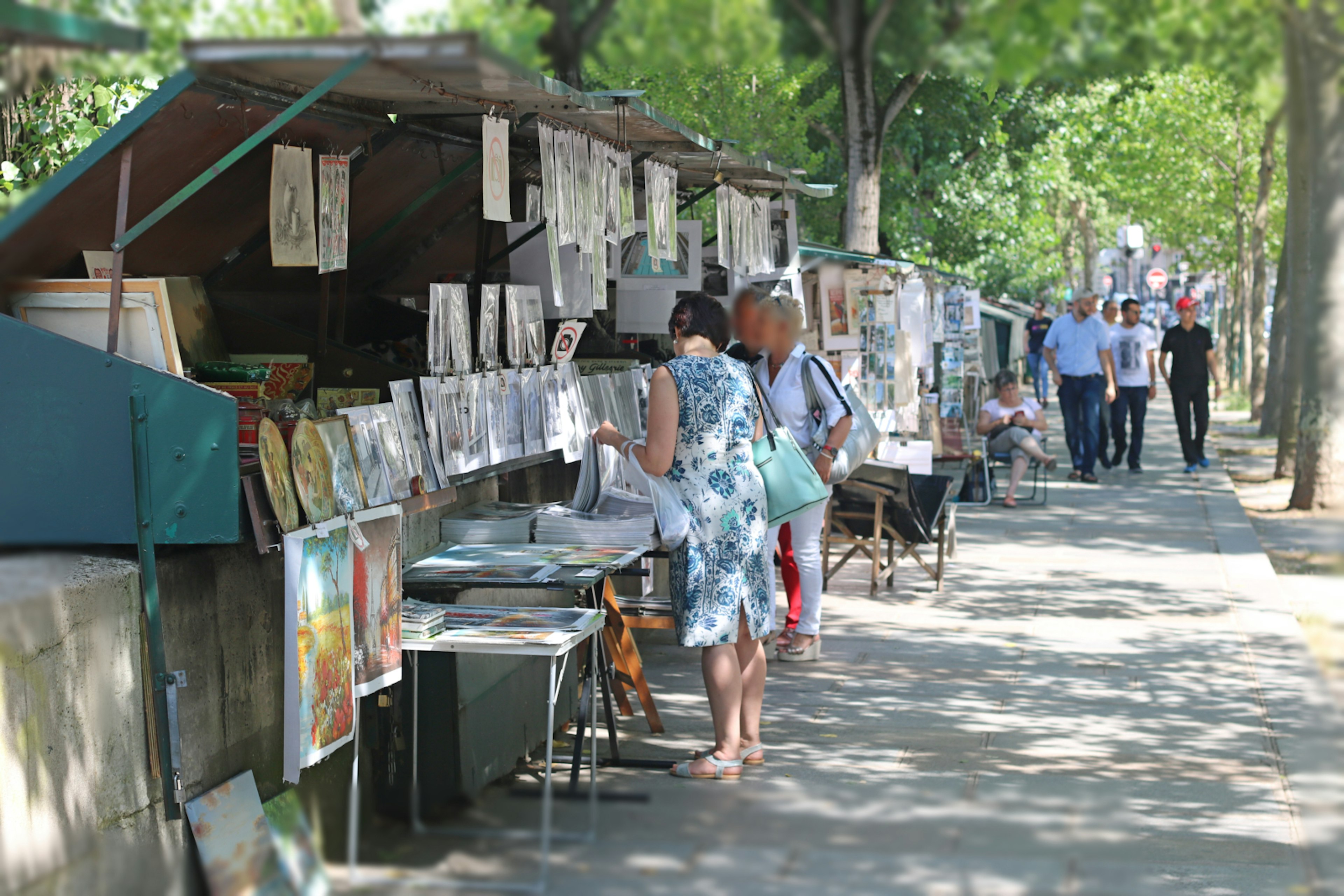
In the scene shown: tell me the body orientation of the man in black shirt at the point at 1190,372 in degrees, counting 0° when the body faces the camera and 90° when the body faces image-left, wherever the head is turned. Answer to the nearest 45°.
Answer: approximately 0°

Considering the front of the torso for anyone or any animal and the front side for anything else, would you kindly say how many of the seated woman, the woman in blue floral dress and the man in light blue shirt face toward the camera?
2

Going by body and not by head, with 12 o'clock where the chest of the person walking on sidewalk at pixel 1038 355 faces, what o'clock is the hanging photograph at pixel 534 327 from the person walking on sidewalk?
The hanging photograph is roughly at 12 o'clock from the person walking on sidewalk.

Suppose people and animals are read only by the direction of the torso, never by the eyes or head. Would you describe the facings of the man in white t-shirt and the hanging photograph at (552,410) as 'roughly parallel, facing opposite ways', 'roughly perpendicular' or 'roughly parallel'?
roughly perpendicular

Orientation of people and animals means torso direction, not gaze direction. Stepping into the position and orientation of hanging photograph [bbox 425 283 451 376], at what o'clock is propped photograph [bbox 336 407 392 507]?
propped photograph [bbox 336 407 392 507] is roughly at 2 o'clock from hanging photograph [bbox 425 283 451 376].

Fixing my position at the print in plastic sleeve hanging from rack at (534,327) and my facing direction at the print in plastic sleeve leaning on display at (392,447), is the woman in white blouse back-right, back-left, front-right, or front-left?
back-left

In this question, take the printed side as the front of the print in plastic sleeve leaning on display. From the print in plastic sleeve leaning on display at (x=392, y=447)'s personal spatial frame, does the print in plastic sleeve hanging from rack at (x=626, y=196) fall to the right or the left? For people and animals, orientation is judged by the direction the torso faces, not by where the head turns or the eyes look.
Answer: on its left

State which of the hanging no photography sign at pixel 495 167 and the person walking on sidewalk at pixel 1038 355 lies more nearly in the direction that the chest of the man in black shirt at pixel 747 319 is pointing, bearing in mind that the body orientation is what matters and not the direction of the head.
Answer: the hanging no photography sign

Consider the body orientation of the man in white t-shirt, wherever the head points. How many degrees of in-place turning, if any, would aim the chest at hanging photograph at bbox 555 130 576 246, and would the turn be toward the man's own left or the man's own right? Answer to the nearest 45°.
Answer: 0° — they already face it

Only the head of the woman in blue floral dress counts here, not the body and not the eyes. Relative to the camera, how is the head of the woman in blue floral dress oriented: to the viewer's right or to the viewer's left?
to the viewer's left

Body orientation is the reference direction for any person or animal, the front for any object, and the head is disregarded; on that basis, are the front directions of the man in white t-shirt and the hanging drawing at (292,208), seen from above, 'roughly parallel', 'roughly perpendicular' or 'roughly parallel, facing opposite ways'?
roughly perpendicular
